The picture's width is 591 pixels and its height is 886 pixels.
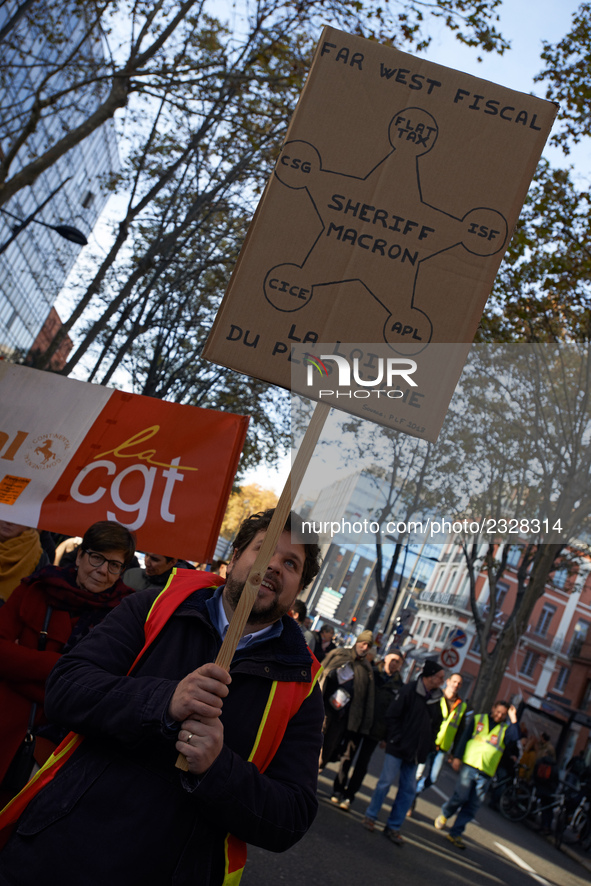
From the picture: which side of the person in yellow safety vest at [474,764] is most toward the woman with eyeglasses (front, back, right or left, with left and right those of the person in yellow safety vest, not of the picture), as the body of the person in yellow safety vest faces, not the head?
front

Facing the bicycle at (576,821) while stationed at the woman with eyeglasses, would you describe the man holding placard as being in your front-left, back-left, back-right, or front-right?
back-right

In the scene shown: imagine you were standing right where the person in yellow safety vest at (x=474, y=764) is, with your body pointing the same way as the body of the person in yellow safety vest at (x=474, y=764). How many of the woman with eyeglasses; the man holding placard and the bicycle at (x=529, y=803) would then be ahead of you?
2

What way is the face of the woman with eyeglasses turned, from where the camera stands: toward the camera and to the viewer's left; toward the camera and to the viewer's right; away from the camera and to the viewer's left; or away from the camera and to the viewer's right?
toward the camera and to the viewer's right

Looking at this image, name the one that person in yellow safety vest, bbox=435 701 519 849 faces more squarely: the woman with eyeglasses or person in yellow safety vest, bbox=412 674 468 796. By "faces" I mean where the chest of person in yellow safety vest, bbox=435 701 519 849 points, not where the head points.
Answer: the woman with eyeglasses

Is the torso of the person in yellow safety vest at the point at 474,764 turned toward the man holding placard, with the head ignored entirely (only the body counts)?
yes

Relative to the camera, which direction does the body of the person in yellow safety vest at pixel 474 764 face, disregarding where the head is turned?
toward the camera

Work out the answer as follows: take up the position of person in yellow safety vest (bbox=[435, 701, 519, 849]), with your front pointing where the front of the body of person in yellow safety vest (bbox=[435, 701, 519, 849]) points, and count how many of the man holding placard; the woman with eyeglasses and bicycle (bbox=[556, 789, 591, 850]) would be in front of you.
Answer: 2
